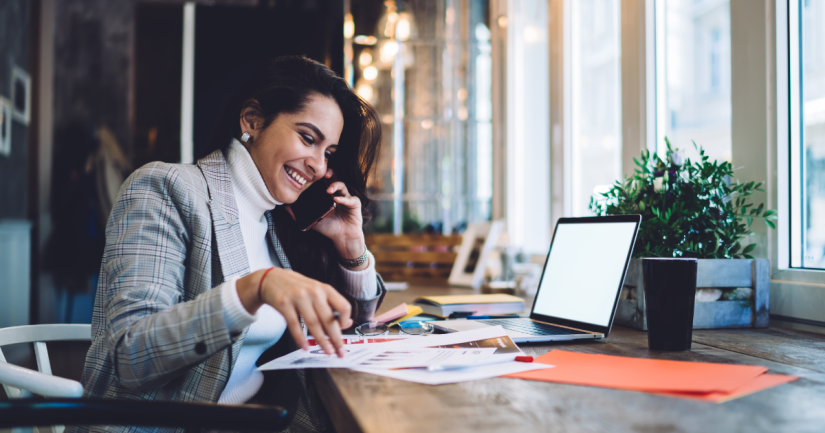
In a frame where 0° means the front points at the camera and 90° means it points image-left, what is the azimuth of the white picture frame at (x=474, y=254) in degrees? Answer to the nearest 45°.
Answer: approximately 45°

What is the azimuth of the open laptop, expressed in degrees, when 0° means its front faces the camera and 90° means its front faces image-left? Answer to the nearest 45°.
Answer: approximately 45°

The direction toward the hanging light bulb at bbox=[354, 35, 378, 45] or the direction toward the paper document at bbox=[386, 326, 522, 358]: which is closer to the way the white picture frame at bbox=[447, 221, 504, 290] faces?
the paper document

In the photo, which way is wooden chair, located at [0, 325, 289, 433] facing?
to the viewer's right

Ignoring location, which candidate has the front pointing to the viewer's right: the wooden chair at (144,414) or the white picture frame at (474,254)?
the wooden chair

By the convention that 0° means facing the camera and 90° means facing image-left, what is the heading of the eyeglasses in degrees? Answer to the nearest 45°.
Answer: approximately 0°

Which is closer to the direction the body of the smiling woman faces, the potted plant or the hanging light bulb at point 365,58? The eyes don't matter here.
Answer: the potted plant

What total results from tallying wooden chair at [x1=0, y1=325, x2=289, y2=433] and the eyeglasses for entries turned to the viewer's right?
1
